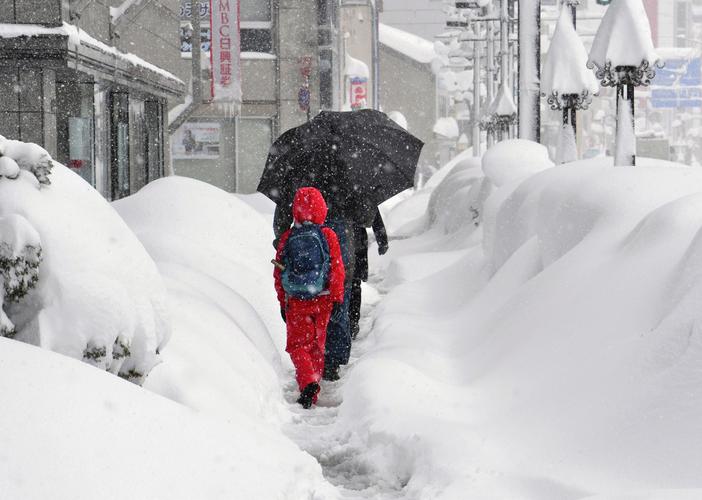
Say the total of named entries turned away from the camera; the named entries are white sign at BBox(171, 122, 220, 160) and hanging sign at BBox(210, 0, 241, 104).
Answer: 0

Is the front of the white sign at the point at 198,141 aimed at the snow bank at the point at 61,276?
yes

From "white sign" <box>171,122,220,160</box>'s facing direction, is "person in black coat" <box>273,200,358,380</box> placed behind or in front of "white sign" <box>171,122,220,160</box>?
in front

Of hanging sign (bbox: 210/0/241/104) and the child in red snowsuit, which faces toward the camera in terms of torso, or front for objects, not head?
the hanging sign

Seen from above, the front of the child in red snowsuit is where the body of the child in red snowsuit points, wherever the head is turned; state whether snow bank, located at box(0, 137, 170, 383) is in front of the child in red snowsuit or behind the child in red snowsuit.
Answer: behind

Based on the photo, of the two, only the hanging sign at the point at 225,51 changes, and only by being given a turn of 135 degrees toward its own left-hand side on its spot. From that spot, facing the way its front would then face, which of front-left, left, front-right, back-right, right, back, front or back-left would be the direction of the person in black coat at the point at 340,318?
back-right

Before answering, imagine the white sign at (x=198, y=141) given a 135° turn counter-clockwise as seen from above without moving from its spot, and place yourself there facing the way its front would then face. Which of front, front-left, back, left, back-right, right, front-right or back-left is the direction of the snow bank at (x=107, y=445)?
back-right

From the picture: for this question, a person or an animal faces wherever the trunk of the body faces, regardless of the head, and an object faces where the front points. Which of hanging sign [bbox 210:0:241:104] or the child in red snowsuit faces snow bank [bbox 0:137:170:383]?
the hanging sign

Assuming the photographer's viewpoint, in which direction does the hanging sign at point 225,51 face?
facing the viewer

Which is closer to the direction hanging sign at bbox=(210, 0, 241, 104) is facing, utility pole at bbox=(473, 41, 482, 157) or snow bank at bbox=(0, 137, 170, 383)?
the snow bank

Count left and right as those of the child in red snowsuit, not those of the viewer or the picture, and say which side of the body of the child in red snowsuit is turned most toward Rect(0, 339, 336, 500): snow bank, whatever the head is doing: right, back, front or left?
back

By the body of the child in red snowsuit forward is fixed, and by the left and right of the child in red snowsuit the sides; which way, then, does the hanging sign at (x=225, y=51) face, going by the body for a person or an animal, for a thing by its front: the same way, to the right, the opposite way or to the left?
the opposite way

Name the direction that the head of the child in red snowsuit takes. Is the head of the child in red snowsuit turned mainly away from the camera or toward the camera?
away from the camera

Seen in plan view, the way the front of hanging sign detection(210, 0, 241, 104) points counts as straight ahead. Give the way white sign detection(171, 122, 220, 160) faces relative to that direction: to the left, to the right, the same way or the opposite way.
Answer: the same way

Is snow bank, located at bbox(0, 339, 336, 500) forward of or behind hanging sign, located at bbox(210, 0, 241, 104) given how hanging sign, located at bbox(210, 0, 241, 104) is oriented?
forward

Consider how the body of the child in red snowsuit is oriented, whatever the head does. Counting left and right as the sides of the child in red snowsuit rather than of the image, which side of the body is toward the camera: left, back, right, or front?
back
